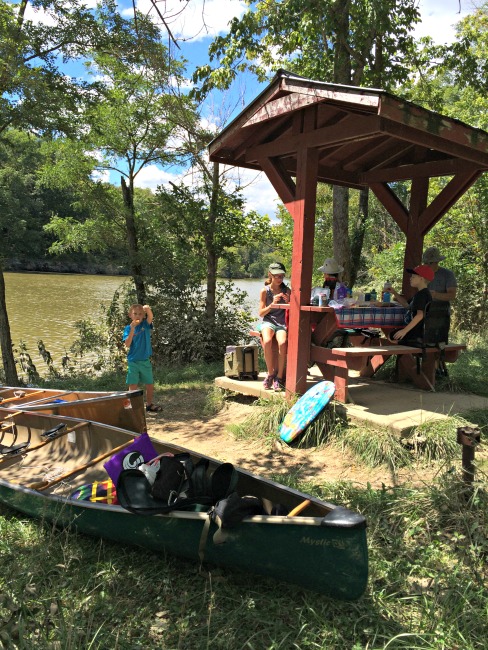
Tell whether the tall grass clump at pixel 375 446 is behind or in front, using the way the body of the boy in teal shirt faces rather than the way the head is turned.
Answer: in front
